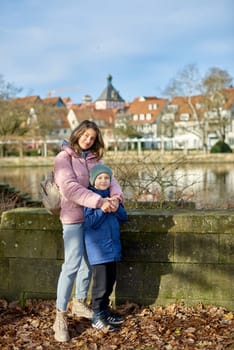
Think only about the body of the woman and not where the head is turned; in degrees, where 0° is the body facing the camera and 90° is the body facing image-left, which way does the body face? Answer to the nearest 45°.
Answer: approximately 315°

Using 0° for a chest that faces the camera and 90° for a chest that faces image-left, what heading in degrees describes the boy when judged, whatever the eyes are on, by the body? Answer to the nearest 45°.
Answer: approximately 315°
